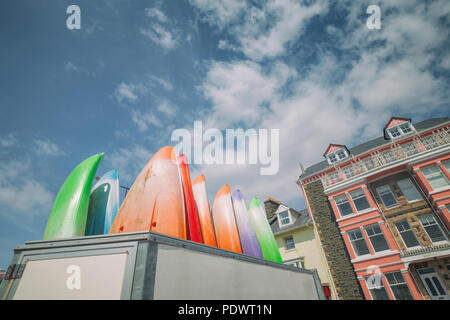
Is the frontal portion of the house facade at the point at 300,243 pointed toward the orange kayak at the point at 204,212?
yes

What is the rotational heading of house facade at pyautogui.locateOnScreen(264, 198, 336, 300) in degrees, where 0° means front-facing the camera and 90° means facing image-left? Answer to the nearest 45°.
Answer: approximately 0°

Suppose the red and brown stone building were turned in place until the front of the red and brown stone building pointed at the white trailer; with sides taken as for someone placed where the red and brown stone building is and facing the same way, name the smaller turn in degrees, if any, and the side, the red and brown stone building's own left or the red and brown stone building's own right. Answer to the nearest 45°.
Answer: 0° — it already faces it

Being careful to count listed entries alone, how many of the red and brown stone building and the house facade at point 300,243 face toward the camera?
2
